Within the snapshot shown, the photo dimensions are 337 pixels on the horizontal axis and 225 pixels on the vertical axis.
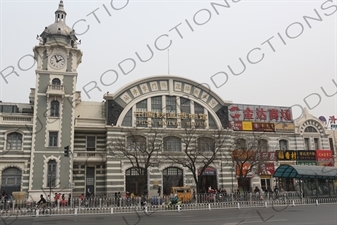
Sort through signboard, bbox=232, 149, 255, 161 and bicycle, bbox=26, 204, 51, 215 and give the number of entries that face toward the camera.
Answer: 1

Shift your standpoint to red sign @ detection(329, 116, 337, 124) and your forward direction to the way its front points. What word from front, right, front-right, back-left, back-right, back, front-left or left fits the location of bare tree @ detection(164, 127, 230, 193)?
front-right

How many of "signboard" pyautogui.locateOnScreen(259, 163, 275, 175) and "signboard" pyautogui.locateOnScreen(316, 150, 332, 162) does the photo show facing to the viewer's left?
0

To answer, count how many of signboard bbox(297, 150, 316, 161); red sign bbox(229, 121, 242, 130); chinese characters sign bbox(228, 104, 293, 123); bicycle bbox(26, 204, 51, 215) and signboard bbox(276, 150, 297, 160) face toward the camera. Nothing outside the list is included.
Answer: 4
